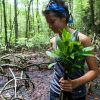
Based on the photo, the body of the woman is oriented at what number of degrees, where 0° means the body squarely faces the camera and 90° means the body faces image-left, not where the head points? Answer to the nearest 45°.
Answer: approximately 45°

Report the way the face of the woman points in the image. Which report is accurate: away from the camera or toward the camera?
toward the camera
